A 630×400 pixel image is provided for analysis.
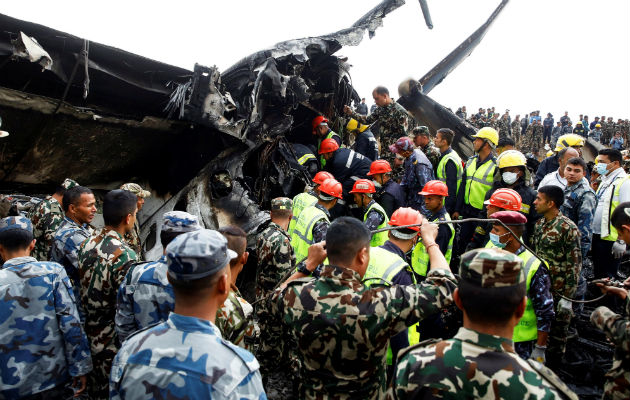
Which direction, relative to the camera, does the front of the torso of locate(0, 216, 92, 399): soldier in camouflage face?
away from the camera

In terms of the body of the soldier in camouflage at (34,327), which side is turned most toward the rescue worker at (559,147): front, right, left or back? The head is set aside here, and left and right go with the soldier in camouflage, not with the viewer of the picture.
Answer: right

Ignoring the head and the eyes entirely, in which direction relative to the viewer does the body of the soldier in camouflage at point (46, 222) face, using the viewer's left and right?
facing to the right of the viewer

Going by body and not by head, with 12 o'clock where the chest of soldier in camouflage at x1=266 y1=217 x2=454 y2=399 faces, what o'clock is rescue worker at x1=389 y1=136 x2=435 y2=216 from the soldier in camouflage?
The rescue worker is roughly at 12 o'clock from the soldier in camouflage.

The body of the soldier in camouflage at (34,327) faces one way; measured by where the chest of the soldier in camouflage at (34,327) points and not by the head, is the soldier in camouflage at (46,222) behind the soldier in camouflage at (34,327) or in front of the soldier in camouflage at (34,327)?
in front

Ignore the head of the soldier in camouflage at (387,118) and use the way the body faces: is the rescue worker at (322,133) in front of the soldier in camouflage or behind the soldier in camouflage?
in front

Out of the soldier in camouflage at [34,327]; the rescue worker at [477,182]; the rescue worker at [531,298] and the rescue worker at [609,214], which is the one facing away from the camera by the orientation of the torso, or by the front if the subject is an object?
the soldier in camouflage

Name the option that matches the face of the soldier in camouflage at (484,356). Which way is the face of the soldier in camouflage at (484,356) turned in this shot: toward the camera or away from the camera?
away from the camera

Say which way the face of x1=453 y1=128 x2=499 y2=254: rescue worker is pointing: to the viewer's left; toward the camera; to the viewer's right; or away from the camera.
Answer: to the viewer's left

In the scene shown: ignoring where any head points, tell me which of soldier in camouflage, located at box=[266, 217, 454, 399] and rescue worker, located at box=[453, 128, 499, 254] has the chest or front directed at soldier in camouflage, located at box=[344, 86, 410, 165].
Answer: soldier in camouflage, located at box=[266, 217, 454, 399]

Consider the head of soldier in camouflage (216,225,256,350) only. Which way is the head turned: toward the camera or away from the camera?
away from the camera

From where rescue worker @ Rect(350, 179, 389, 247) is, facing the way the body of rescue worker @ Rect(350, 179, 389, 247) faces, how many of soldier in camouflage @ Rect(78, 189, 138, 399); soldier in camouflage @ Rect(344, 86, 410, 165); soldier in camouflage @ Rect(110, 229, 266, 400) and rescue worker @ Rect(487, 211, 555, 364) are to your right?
1

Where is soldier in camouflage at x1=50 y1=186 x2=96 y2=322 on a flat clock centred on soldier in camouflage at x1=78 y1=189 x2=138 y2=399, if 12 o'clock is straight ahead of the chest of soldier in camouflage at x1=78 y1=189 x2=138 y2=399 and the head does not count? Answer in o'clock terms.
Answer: soldier in camouflage at x1=50 y1=186 x2=96 y2=322 is roughly at 10 o'clock from soldier in camouflage at x1=78 y1=189 x2=138 y2=399.
